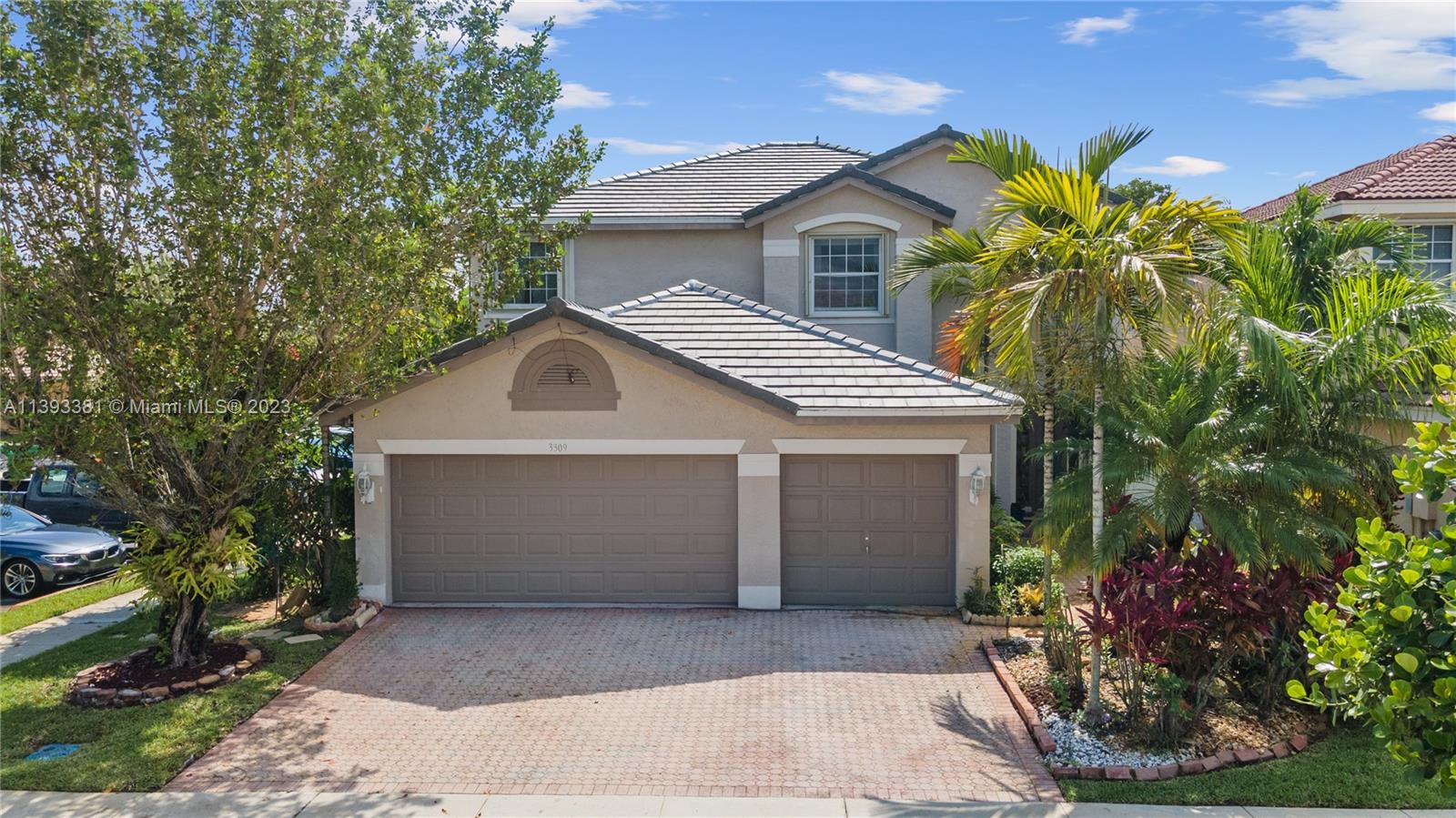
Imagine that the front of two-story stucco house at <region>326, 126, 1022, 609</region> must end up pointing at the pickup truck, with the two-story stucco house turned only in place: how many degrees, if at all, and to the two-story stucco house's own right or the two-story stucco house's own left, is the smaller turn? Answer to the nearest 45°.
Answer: approximately 135° to the two-story stucco house's own right

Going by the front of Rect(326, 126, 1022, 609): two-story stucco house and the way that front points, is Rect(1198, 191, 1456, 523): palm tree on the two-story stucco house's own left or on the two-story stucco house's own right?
on the two-story stucco house's own left

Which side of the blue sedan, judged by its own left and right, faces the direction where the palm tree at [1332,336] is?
front

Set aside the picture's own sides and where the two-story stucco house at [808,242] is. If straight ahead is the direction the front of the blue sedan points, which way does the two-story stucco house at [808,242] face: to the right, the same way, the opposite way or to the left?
to the right

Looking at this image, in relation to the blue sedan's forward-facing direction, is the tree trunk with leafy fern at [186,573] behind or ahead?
ahead

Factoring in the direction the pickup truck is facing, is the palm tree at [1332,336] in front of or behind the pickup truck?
in front

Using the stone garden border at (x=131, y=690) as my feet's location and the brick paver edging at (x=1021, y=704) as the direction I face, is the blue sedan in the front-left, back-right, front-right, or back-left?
back-left

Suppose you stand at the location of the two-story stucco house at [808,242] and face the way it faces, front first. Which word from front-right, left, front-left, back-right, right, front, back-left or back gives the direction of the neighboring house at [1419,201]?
left

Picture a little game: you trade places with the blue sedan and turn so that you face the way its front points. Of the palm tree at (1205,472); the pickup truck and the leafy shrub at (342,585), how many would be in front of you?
2

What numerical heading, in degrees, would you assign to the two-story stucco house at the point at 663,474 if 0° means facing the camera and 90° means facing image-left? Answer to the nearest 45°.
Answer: approximately 0°

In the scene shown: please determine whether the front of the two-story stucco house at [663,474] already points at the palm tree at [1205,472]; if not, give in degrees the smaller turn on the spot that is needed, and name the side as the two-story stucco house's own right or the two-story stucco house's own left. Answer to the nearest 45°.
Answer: approximately 45° to the two-story stucco house's own left

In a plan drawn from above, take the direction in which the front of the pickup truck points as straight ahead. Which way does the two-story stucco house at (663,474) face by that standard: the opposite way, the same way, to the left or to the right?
to the right

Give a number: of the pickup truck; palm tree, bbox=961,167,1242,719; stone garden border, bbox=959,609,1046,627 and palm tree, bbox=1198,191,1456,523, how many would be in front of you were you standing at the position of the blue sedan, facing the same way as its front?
3

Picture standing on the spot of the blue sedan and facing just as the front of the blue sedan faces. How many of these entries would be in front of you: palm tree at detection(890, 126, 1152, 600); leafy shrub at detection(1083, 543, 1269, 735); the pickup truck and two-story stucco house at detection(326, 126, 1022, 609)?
3
